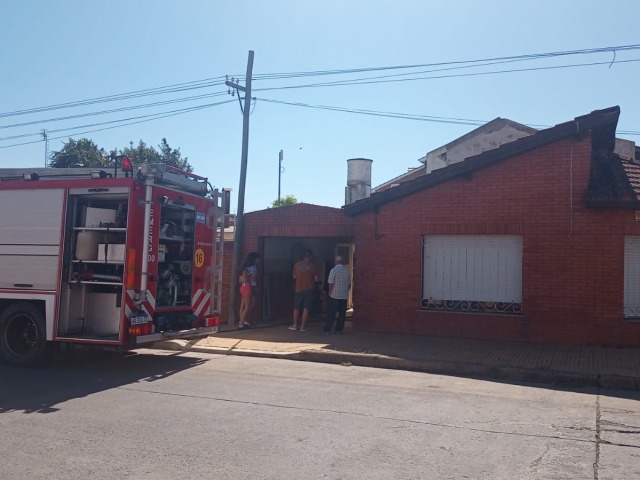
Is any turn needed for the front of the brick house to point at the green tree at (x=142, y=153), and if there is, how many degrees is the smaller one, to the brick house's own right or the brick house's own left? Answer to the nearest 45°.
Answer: approximately 135° to the brick house's own right

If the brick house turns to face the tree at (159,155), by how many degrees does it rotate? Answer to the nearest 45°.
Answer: approximately 135° to its right

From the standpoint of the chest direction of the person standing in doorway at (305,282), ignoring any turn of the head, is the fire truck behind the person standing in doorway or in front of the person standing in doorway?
behind

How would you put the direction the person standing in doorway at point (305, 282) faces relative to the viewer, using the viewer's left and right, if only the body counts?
facing away from the viewer

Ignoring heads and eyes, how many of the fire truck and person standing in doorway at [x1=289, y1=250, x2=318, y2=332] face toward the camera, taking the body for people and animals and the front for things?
0

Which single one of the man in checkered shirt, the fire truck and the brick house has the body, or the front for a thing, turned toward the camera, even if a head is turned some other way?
the brick house

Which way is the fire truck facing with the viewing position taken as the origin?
facing away from the viewer and to the left of the viewer

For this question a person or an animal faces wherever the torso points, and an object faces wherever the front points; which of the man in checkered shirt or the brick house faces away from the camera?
the man in checkered shirt

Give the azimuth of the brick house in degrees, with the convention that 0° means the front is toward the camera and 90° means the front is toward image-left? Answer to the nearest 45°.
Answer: approximately 0°

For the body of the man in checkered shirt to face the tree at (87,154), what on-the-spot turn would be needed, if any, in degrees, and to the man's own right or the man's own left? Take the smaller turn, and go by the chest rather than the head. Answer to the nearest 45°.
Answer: approximately 45° to the man's own left

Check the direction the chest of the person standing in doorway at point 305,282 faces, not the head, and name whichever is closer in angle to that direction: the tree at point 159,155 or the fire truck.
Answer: the tree

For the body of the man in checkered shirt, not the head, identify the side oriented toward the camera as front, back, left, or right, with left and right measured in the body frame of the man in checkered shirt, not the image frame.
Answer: back

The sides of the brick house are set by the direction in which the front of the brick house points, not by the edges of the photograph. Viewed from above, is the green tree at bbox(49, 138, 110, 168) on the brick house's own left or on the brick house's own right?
on the brick house's own right
